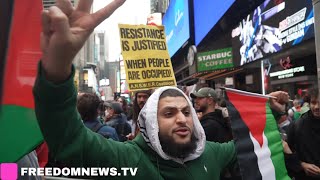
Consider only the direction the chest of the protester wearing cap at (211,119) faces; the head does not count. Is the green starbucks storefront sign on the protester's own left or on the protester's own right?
on the protester's own right

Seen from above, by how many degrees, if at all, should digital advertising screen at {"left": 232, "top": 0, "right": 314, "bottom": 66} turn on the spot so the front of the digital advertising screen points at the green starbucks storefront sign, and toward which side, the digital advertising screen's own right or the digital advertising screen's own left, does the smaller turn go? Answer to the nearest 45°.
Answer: approximately 90° to the digital advertising screen's own right

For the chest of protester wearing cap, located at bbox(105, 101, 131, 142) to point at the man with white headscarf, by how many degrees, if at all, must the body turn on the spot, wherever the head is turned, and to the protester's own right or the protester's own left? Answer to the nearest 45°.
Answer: approximately 90° to the protester's own left

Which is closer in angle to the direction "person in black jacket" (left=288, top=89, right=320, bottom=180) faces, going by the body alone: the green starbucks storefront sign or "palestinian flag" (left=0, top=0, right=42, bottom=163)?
the palestinian flag

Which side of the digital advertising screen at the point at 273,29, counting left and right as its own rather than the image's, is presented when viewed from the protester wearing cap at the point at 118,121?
front

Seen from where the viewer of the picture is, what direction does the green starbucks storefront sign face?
facing the viewer and to the left of the viewer
